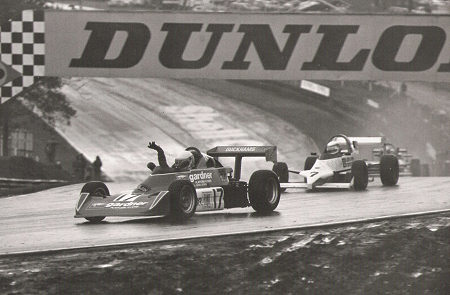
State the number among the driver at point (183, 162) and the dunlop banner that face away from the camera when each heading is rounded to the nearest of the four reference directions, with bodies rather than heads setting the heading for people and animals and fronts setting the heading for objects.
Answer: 0

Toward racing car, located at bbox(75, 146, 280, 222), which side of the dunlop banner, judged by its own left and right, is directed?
front

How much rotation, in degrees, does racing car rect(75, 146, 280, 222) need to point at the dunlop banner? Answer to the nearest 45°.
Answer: approximately 135° to its right

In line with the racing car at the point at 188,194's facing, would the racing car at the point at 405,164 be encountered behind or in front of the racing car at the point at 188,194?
behind

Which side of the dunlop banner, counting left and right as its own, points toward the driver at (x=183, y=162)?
front

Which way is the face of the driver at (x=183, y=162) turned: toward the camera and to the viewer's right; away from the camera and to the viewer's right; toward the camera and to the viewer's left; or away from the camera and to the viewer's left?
toward the camera and to the viewer's left

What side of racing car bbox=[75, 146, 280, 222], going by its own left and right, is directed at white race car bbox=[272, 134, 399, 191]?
back

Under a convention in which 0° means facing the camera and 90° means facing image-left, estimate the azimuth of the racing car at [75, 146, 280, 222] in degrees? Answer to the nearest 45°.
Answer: approximately 45°

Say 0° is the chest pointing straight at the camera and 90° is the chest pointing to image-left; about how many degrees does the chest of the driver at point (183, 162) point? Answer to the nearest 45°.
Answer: approximately 45°
